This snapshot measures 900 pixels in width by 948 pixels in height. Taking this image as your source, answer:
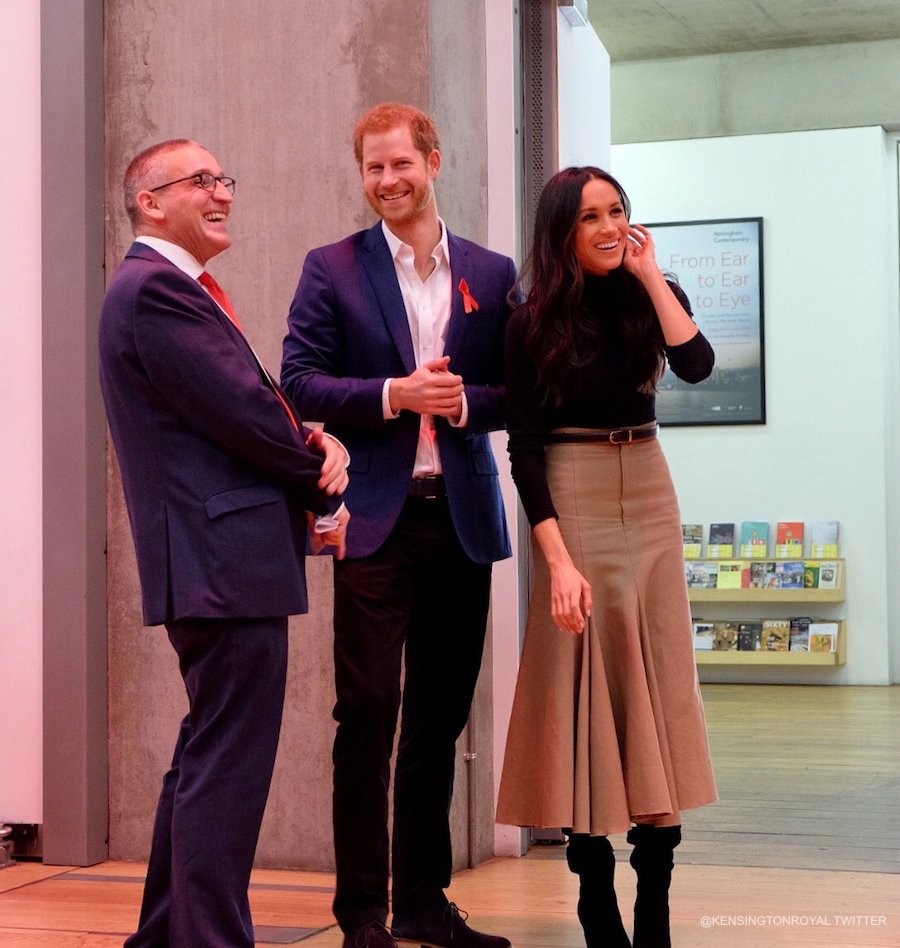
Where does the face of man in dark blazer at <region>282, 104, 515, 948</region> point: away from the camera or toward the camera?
toward the camera

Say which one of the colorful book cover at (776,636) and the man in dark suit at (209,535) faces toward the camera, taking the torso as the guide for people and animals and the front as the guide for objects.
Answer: the colorful book cover

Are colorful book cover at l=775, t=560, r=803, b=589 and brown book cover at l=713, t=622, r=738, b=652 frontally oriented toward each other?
no

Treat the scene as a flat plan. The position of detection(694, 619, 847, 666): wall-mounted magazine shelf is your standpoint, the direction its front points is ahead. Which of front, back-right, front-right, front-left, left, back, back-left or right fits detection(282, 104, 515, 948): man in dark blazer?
front

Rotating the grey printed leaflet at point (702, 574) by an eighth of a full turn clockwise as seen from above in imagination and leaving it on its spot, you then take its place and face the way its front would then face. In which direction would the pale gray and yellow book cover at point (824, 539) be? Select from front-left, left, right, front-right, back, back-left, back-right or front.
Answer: back-left

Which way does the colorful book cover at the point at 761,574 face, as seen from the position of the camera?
facing the viewer

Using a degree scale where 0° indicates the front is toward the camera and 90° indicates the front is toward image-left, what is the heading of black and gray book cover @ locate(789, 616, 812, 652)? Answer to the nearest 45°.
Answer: approximately 0°

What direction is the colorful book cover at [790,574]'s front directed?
toward the camera

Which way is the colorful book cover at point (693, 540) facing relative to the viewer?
toward the camera

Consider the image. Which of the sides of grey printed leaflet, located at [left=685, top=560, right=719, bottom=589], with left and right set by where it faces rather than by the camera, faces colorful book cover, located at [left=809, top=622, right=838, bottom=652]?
left

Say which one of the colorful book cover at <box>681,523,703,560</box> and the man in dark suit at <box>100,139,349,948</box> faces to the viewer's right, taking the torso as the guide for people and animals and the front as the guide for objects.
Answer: the man in dark suit

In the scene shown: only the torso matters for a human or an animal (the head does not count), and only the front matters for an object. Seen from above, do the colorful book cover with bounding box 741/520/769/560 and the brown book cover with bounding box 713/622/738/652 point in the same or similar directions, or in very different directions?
same or similar directions

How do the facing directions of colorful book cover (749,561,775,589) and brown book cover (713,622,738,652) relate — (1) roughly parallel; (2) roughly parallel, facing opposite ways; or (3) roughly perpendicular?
roughly parallel

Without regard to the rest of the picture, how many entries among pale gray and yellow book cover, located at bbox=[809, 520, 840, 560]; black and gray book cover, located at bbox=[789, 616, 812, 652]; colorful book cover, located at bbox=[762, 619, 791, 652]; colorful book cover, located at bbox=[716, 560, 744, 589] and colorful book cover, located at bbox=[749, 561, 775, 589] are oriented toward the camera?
5

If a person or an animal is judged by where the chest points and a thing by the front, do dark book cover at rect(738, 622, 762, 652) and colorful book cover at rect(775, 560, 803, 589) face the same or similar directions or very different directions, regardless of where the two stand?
same or similar directions

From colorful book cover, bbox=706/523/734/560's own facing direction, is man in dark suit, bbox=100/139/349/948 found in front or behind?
in front
